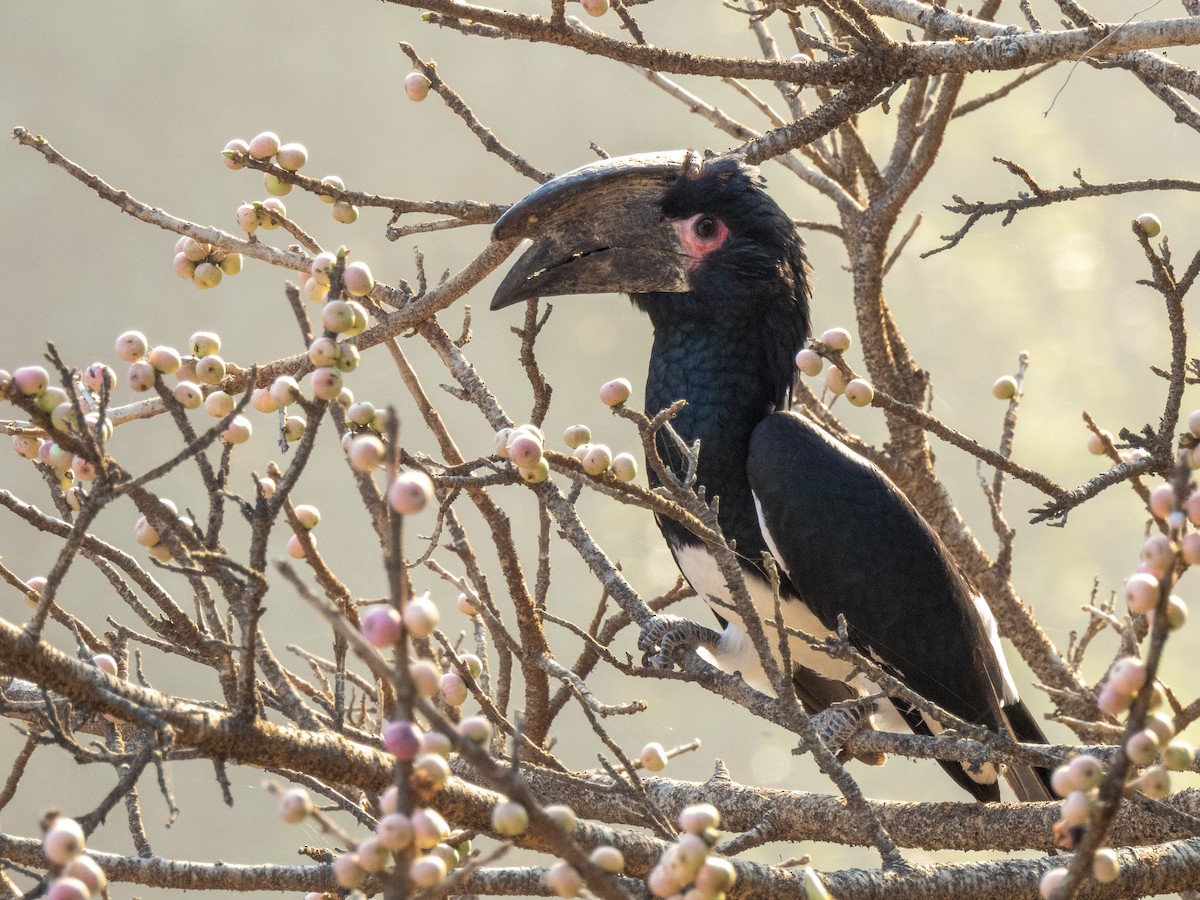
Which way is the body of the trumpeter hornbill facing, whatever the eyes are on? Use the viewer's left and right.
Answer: facing to the left of the viewer

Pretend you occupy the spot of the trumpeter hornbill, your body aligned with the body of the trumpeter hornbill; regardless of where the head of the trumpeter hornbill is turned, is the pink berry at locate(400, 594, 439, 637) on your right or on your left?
on your left

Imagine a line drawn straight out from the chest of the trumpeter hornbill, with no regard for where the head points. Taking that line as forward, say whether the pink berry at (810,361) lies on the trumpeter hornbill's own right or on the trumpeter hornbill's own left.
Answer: on the trumpeter hornbill's own left

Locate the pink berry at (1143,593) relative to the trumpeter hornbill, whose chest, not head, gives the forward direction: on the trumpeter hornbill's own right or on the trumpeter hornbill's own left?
on the trumpeter hornbill's own left

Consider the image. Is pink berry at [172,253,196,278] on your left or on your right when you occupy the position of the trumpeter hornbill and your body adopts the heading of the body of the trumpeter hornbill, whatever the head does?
on your left

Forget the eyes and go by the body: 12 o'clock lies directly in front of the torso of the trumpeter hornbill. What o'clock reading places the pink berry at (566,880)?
The pink berry is roughly at 9 o'clock from the trumpeter hornbill.
